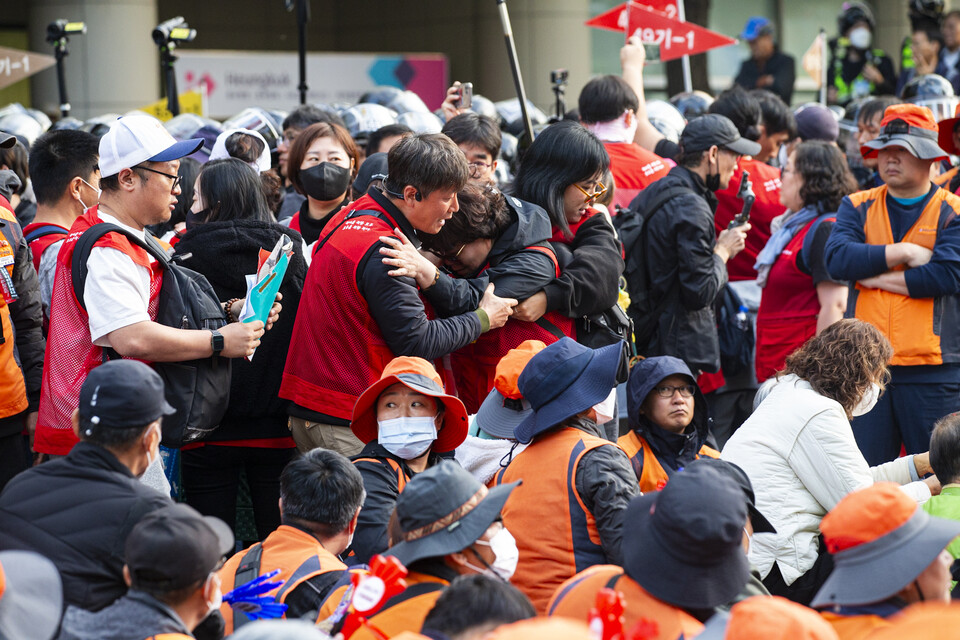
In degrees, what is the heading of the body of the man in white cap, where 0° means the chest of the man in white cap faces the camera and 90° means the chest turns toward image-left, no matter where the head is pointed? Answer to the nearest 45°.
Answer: approximately 270°

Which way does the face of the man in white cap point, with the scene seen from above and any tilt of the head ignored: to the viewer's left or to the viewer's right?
to the viewer's right

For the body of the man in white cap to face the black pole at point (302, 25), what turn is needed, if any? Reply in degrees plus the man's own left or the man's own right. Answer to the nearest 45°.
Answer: approximately 90° to the man's own left

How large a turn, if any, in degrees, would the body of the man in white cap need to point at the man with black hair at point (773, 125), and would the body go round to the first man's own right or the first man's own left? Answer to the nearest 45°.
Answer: approximately 45° to the first man's own left

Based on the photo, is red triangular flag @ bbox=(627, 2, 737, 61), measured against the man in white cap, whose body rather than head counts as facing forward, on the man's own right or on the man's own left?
on the man's own left
